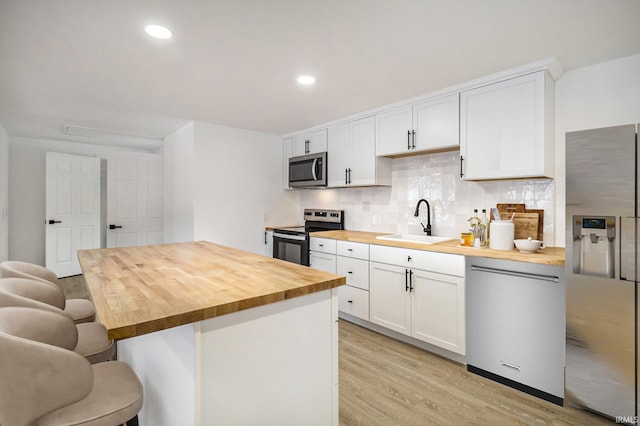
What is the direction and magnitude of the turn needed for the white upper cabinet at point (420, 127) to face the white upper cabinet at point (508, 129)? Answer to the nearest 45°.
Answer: approximately 90° to its left

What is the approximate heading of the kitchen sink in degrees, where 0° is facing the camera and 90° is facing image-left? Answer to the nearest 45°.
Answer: approximately 45°

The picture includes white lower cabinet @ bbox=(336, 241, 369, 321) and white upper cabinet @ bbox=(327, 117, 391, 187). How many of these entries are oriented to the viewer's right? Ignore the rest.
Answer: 0

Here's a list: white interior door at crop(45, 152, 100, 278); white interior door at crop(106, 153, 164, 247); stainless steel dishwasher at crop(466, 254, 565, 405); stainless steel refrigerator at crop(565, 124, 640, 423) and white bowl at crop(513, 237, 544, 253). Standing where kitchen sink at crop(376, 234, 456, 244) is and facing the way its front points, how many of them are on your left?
3

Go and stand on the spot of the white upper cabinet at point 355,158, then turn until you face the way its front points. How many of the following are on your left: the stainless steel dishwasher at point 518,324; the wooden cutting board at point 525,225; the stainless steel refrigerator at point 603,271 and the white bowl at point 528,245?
4

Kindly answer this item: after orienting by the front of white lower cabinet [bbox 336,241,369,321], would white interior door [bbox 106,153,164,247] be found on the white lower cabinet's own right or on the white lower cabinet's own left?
on the white lower cabinet's own right

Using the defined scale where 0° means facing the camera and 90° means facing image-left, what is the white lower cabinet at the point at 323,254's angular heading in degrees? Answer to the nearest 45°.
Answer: approximately 45°

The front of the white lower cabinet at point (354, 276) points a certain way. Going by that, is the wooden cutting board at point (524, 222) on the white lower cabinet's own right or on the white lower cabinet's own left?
on the white lower cabinet's own left

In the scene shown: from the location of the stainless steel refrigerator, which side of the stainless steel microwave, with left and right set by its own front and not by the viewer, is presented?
left

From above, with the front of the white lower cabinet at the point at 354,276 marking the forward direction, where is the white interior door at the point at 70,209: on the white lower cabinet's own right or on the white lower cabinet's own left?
on the white lower cabinet's own right

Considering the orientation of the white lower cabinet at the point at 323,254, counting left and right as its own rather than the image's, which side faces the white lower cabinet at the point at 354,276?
left

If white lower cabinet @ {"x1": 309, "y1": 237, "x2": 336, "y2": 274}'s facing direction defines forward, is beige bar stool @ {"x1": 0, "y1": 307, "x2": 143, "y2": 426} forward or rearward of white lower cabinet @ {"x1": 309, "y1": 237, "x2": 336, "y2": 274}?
forward

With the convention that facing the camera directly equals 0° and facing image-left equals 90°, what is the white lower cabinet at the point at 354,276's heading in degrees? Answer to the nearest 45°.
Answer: approximately 45°
